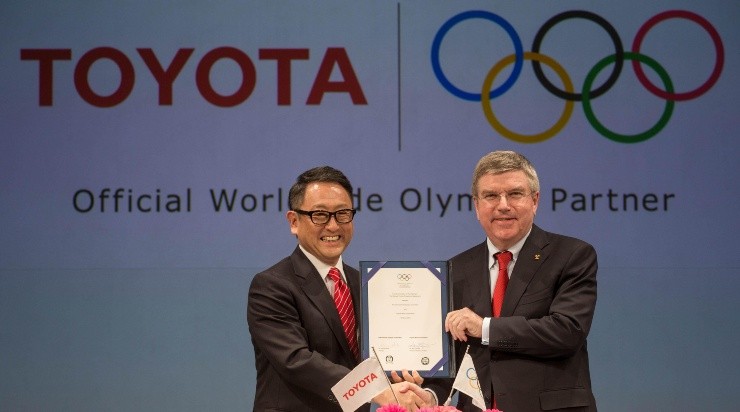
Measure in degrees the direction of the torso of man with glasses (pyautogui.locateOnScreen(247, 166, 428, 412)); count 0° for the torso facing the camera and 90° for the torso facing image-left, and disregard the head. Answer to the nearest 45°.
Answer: approximately 315°
